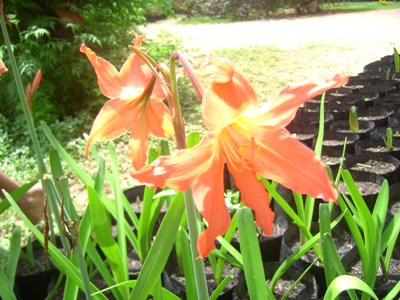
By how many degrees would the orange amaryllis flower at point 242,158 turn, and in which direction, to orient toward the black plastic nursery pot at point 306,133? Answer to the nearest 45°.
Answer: approximately 180°

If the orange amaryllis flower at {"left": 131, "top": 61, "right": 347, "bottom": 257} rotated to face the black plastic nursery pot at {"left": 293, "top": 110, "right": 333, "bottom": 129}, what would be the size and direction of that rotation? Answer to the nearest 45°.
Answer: approximately 180°

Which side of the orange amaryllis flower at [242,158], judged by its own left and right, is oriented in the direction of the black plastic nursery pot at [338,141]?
back

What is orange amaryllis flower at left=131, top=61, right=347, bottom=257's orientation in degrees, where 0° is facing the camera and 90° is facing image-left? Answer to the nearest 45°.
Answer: approximately 0°

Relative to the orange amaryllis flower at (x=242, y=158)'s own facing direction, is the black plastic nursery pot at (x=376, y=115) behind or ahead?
behind
